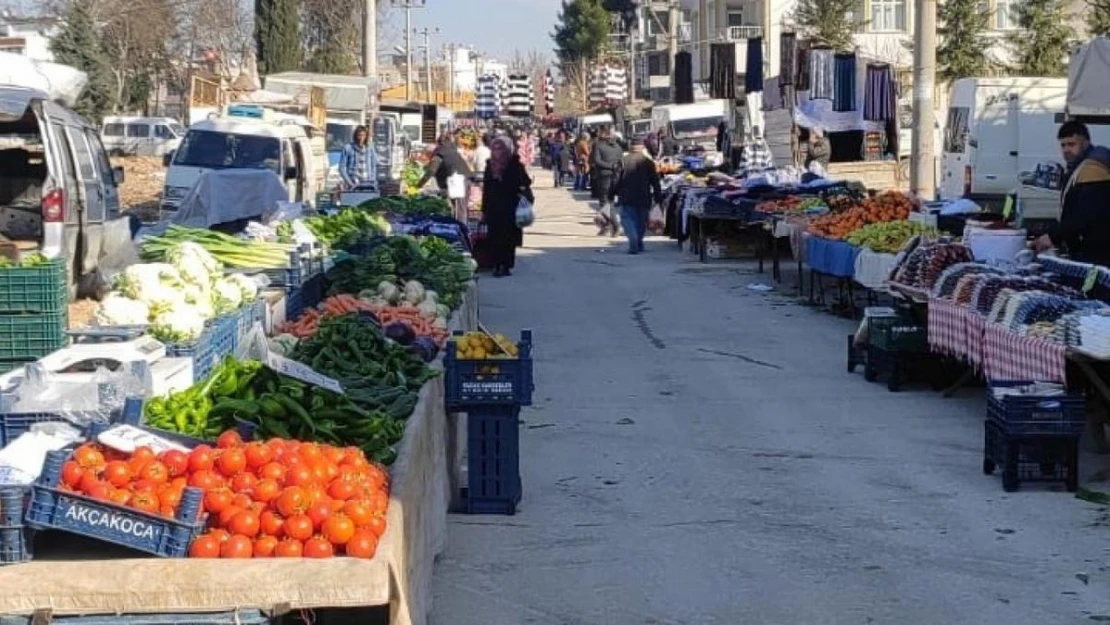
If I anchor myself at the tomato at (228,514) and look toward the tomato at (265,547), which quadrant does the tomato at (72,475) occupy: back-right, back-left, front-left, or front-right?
back-right

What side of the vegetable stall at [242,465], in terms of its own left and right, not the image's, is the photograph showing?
right

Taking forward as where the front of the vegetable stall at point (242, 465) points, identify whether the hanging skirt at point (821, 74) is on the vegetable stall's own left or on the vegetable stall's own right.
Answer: on the vegetable stall's own left

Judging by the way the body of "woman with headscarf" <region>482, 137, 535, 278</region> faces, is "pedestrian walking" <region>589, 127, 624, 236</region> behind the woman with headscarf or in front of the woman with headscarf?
behind
